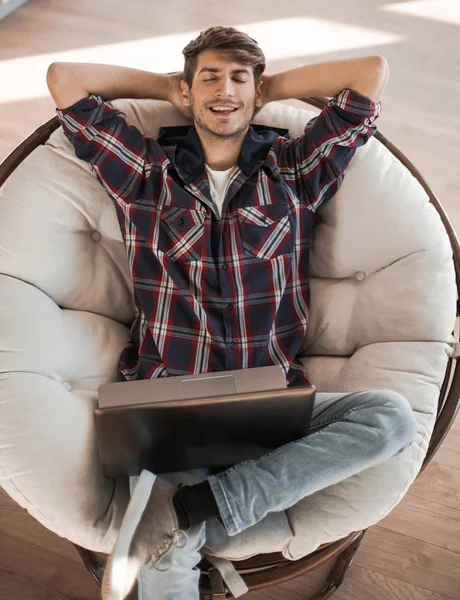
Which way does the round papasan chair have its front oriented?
toward the camera

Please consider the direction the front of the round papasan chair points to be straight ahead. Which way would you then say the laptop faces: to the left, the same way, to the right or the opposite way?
the opposite way

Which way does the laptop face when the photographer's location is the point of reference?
facing away from the viewer
